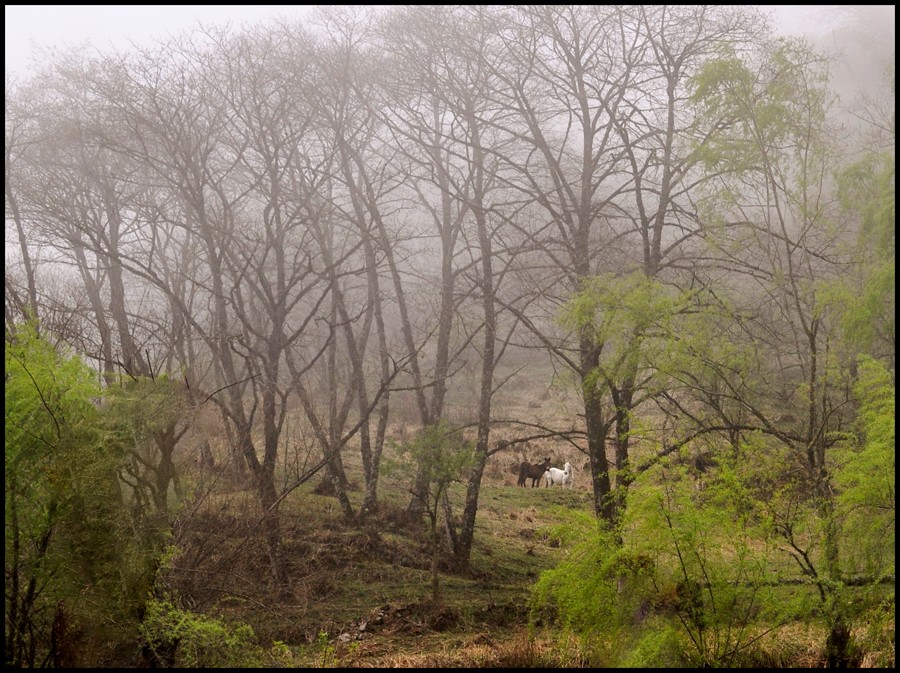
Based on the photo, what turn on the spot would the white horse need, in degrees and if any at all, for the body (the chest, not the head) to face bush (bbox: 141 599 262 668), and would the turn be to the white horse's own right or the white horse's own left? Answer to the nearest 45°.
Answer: approximately 90° to the white horse's own right

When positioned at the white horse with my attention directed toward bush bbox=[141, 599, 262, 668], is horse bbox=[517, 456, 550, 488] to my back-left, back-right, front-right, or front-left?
front-right

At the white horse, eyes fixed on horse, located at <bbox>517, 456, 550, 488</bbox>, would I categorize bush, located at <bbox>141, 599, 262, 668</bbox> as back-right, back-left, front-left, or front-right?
front-left

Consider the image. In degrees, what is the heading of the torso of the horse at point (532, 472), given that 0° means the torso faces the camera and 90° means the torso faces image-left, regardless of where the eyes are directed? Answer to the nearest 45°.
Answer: approximately 270°
